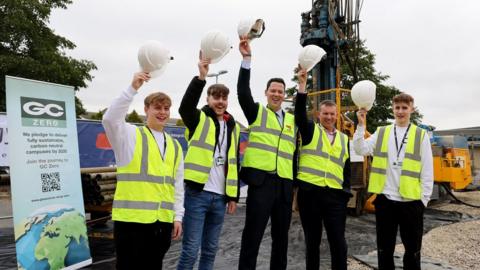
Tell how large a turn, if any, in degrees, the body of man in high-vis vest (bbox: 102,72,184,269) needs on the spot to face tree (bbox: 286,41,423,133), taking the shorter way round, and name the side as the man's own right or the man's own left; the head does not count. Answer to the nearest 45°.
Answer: approximately 90° to the man's own left

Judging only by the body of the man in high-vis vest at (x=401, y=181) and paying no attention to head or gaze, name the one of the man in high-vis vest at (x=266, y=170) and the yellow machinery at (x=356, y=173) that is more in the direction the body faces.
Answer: the man in high-vis vest

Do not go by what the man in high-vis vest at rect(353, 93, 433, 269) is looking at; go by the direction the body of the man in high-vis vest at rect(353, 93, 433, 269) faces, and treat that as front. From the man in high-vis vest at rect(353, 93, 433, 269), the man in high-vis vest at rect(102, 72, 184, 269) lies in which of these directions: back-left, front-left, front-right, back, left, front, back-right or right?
front-right

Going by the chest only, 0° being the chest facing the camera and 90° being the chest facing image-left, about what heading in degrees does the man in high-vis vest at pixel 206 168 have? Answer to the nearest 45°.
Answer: approximately 315°

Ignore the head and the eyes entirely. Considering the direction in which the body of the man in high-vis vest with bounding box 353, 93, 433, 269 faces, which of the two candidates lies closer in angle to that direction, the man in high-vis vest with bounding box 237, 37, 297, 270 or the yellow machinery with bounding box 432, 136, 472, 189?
the man in high-vis vest

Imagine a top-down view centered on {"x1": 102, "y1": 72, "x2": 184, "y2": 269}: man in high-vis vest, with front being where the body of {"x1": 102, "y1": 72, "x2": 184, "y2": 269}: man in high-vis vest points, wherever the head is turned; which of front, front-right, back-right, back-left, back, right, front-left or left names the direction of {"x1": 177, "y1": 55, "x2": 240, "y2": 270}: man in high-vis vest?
left

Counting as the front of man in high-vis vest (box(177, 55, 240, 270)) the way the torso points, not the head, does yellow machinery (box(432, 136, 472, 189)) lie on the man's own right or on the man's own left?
on the man's own left

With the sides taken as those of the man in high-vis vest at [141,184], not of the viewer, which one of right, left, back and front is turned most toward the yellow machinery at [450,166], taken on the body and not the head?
left

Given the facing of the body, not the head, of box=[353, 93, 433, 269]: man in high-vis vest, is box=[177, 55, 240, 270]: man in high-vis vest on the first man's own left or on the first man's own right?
on the first man's own right
